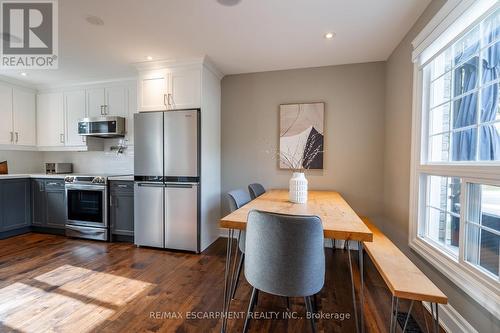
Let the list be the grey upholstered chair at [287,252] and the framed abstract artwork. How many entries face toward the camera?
1

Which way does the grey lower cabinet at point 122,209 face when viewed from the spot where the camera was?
facing the viewer and to the left of the viewer

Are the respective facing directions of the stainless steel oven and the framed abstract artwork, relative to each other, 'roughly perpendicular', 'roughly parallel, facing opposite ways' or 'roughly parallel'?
roughly parallel

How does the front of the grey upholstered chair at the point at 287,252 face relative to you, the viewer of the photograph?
facing away from the viewer

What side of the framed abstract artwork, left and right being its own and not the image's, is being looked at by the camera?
front

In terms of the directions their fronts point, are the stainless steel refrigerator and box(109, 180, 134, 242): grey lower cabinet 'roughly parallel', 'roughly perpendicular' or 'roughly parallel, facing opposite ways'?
roughly parallel

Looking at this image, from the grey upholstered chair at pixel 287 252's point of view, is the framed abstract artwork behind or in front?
in front

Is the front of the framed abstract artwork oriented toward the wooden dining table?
yes

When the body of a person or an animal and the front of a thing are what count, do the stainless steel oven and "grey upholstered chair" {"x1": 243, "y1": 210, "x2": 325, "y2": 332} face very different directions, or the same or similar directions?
very different directions

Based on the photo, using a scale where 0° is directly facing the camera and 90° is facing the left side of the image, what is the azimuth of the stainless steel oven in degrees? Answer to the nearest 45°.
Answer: approximately 45°

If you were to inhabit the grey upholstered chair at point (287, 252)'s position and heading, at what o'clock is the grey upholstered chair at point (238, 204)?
the grey upholstered chair at point (238, 204) is roughly at 11 o'clock from the grey upholstered chair at point (287, 252).

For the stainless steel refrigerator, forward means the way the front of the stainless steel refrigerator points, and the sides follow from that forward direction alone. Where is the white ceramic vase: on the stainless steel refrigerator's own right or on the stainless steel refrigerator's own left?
on the stainless steel refrigerator's own left

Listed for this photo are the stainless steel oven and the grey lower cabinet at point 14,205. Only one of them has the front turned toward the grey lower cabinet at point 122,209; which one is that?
the grey lower cabinet at point 14,205

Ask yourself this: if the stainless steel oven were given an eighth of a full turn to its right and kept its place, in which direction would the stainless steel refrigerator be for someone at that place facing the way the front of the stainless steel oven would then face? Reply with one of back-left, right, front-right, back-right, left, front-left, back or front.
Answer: back-left

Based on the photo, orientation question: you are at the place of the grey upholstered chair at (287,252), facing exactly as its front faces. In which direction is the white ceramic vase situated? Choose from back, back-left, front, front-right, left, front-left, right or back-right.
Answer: front
